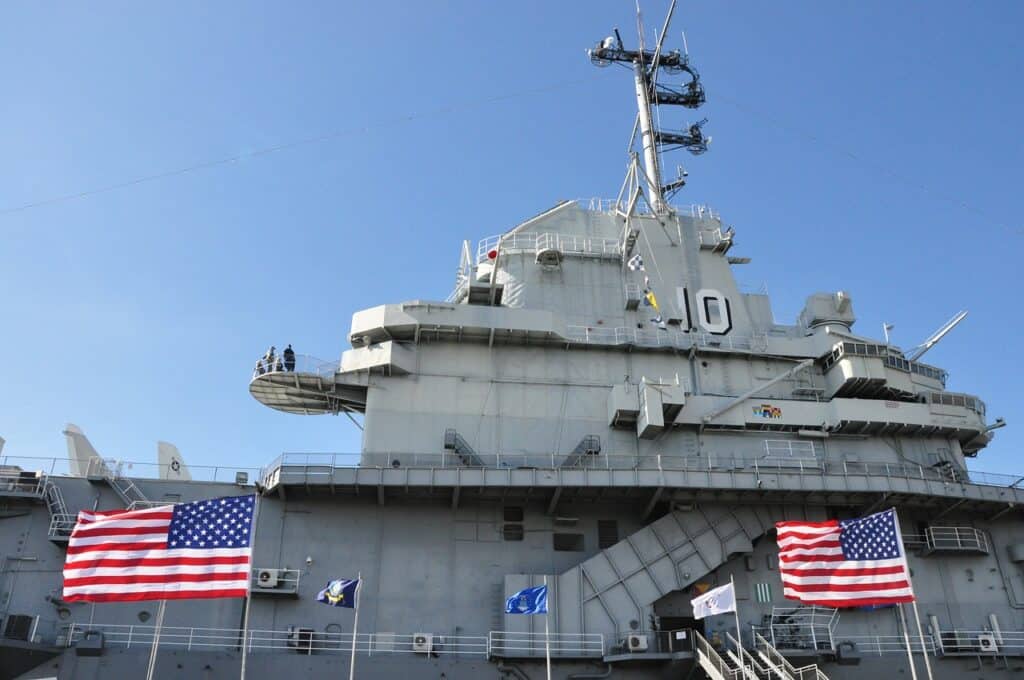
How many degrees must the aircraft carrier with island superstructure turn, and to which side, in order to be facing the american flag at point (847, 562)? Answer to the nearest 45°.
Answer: approximately 45° to its right

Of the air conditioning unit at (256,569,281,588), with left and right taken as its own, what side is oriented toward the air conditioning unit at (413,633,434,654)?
left

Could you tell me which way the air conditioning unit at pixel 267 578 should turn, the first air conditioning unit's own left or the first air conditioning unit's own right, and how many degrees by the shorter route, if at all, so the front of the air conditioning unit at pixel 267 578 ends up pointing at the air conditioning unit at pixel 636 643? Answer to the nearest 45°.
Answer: approximately 90° to the first air conditioning unit's own left

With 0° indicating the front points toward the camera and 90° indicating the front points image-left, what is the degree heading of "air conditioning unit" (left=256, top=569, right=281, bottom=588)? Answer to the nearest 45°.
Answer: approximately 0°

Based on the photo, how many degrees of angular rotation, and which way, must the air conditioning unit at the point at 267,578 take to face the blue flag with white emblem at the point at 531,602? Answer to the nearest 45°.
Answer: approximately 45° to its left

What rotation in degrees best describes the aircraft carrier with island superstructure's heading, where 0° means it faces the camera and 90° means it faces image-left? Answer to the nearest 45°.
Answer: approximately 270°

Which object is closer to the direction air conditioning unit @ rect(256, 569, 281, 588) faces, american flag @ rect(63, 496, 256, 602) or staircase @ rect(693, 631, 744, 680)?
the american flag

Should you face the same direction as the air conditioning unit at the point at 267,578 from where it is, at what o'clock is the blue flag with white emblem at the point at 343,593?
The blue flag with white emblem is roughly at 11 o'clock from the air conditioning unit.

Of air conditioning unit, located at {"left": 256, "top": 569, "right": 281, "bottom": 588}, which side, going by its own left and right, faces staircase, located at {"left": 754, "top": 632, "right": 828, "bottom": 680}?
left

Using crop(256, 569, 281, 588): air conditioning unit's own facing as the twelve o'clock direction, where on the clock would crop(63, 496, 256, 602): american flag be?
The american flag is roughly at 1 o'clock from the air conditioning unit.
